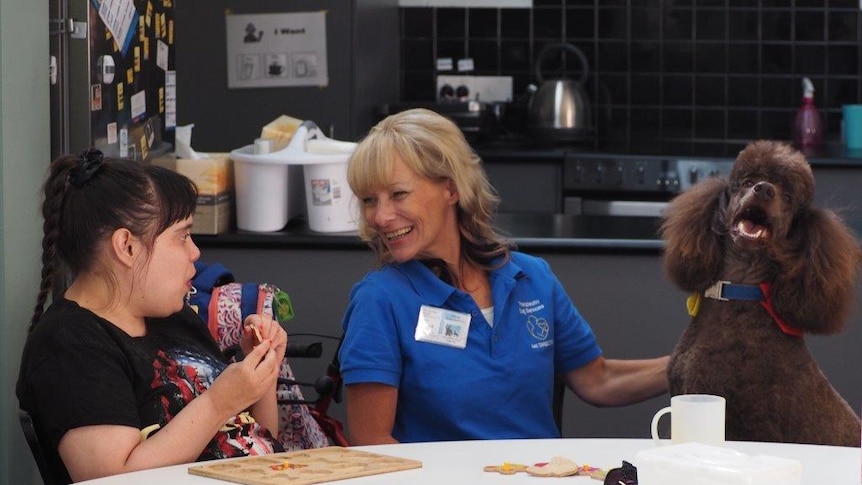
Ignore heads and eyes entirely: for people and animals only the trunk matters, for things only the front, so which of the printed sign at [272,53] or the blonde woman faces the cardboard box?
the printed sign

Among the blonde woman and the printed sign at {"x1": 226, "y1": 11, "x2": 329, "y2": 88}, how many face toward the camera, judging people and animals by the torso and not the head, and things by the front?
2

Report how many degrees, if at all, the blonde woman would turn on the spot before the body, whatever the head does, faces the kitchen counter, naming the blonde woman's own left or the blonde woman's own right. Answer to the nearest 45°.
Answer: approximately 180°

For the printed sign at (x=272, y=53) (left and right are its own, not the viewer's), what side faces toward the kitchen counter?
front

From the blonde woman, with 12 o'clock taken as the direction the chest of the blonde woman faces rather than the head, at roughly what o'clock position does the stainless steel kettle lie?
The stainless steel kettle is roughly at 6 o'clock from the blonde woman.

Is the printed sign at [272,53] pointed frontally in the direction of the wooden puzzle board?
yes

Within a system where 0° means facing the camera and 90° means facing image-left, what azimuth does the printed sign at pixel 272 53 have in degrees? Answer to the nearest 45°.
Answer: approximately 0°

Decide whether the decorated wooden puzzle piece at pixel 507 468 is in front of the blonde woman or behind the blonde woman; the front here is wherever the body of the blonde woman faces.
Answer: in front
